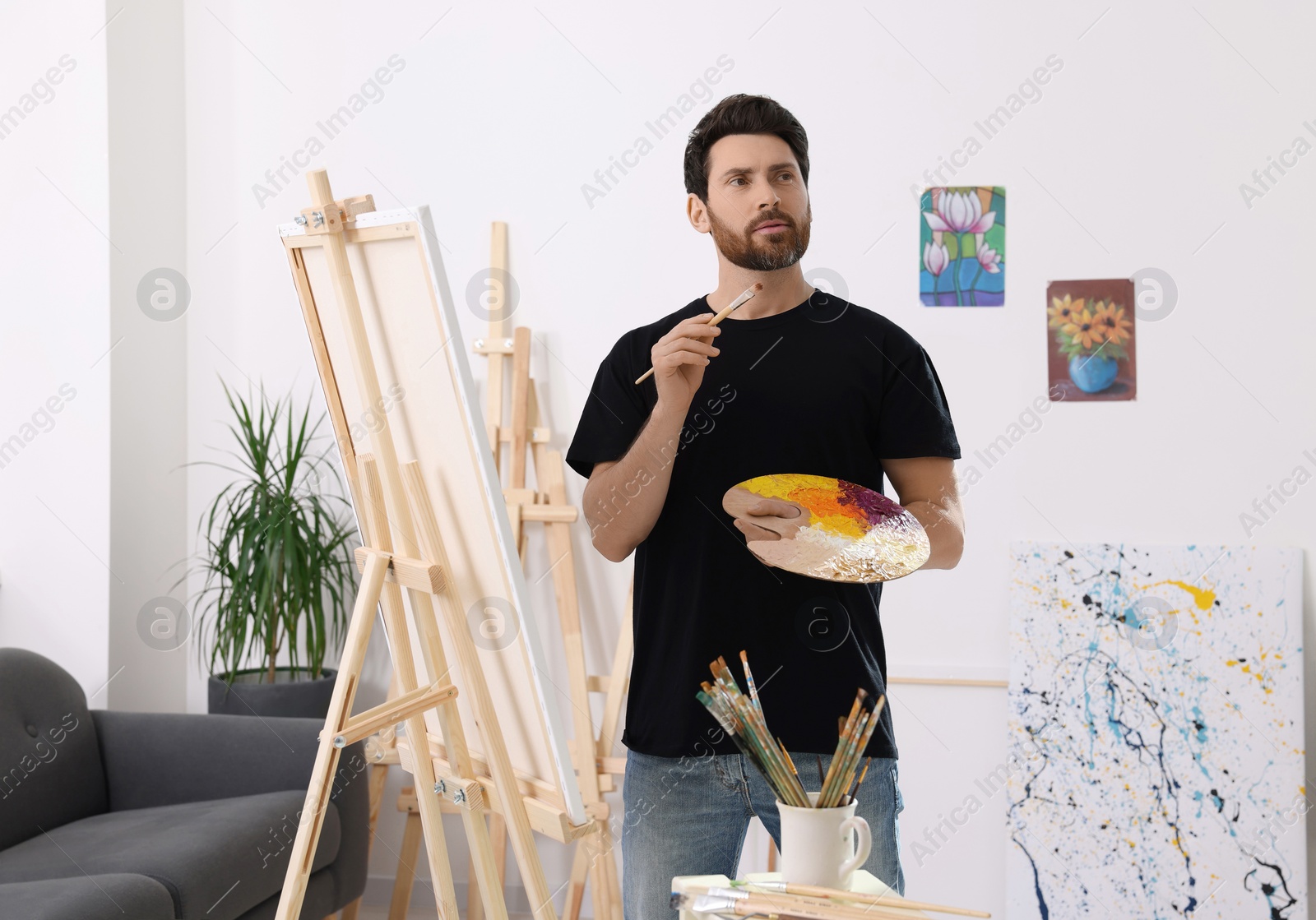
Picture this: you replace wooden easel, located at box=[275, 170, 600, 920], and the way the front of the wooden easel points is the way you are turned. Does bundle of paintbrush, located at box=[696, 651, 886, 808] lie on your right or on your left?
on your right

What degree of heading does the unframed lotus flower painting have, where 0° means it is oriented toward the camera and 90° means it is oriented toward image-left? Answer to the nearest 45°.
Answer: approximately 0°

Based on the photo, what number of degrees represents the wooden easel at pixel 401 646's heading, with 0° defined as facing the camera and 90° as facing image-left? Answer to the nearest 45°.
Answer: approximately 225°

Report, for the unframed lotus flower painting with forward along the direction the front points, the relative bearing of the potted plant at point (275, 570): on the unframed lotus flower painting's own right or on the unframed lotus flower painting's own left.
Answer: on the unframed lotus flower painting's own right

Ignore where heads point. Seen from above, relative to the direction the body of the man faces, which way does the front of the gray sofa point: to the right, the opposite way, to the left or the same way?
to the left

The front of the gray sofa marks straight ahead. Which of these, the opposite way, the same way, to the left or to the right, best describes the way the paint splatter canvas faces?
to the right

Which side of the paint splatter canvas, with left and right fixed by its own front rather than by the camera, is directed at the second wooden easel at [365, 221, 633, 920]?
right

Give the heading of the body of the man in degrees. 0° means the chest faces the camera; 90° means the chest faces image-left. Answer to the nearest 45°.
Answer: approximately 0°

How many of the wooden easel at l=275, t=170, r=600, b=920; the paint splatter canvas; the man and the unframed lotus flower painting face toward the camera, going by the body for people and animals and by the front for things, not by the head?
3
